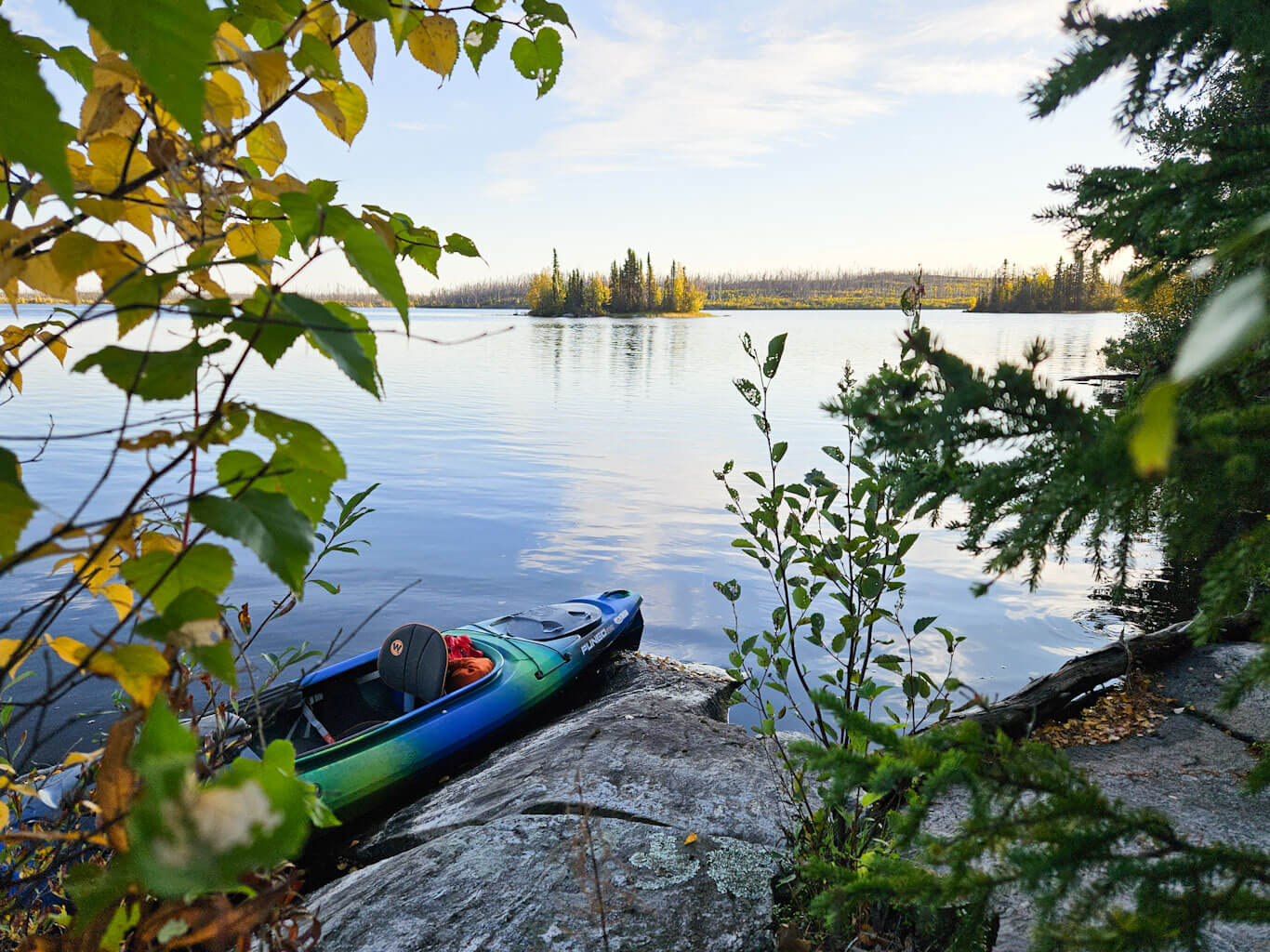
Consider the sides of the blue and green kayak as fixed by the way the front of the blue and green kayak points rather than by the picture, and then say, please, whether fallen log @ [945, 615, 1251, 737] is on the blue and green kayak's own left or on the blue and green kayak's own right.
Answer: on the blue and green kayak's own left

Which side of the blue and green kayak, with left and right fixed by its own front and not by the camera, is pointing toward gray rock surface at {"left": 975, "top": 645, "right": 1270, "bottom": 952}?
left

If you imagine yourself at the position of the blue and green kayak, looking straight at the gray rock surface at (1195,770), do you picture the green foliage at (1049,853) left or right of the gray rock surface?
right

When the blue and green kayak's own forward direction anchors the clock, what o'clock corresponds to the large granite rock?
The large granite rock is roughly at 10 o'clock from the blue and green kayak.
